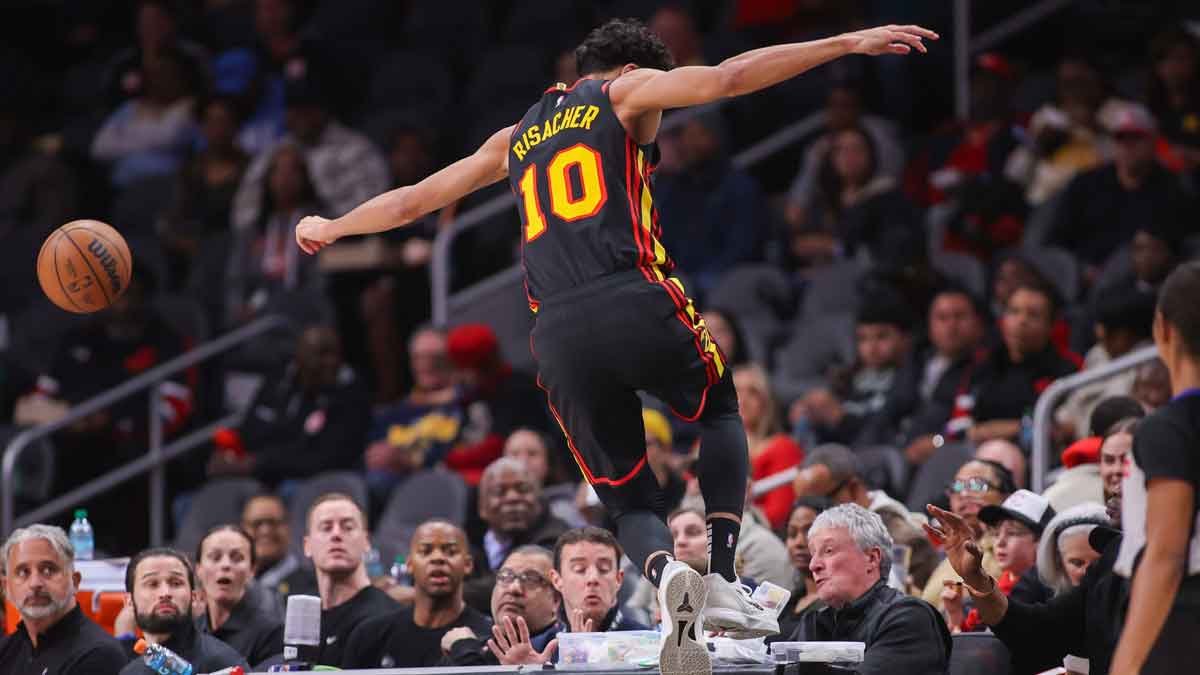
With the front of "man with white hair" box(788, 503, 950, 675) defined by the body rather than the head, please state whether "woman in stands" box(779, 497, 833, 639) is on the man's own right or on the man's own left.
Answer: on the man's own right

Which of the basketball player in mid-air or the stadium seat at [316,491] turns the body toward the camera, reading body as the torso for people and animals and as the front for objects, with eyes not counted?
the stadium seat

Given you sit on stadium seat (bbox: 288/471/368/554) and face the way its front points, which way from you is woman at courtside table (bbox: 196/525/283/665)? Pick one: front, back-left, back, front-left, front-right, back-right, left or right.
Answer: front

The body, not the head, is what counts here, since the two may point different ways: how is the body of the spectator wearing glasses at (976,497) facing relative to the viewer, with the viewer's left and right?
facing the viewer and to the left of the viewer

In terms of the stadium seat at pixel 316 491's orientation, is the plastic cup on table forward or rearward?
forward

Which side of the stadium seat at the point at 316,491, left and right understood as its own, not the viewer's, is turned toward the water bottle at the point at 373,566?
front

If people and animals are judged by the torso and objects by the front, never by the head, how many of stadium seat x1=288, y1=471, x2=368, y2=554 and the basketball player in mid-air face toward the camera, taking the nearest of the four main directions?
1

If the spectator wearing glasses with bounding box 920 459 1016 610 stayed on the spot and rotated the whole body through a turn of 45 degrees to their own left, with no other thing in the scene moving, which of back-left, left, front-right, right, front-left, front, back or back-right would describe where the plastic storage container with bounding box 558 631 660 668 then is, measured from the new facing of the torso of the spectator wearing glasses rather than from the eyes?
front-right

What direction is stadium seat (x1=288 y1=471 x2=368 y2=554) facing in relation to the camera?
toward the camera

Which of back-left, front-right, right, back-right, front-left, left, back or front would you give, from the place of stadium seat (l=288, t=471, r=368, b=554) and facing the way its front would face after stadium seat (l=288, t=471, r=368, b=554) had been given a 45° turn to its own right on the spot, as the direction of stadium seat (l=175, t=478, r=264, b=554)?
right

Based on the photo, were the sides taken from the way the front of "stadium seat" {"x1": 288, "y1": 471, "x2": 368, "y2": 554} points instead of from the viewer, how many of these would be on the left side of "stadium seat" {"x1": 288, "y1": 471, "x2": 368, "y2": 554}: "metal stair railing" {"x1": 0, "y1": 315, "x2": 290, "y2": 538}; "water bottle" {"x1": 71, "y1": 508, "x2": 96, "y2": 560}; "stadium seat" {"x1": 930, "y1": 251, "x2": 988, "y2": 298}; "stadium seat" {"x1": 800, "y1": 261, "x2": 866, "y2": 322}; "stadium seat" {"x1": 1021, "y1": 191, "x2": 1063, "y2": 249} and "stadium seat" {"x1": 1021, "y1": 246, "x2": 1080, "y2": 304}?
4

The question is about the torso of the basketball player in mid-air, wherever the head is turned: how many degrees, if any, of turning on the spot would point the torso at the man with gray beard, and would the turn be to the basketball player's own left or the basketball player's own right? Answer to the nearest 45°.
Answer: approximately 90° to the basketball player's own left

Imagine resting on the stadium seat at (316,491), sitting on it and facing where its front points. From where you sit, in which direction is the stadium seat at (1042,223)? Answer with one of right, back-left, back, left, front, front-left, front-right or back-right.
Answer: left

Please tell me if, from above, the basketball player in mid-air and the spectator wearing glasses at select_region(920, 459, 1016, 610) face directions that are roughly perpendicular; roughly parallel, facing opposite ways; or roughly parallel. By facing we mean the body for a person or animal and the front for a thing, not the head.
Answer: roughly parallel, facing opposite ways

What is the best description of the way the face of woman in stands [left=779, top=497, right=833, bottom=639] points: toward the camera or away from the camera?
toward the camera

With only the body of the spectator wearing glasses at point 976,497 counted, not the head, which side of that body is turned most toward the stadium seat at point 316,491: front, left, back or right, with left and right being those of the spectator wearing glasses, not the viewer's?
right
